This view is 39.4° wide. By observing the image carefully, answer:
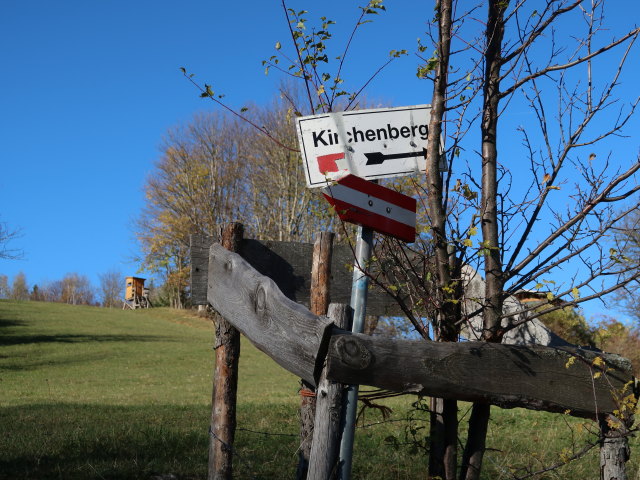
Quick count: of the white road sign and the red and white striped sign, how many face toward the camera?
2
